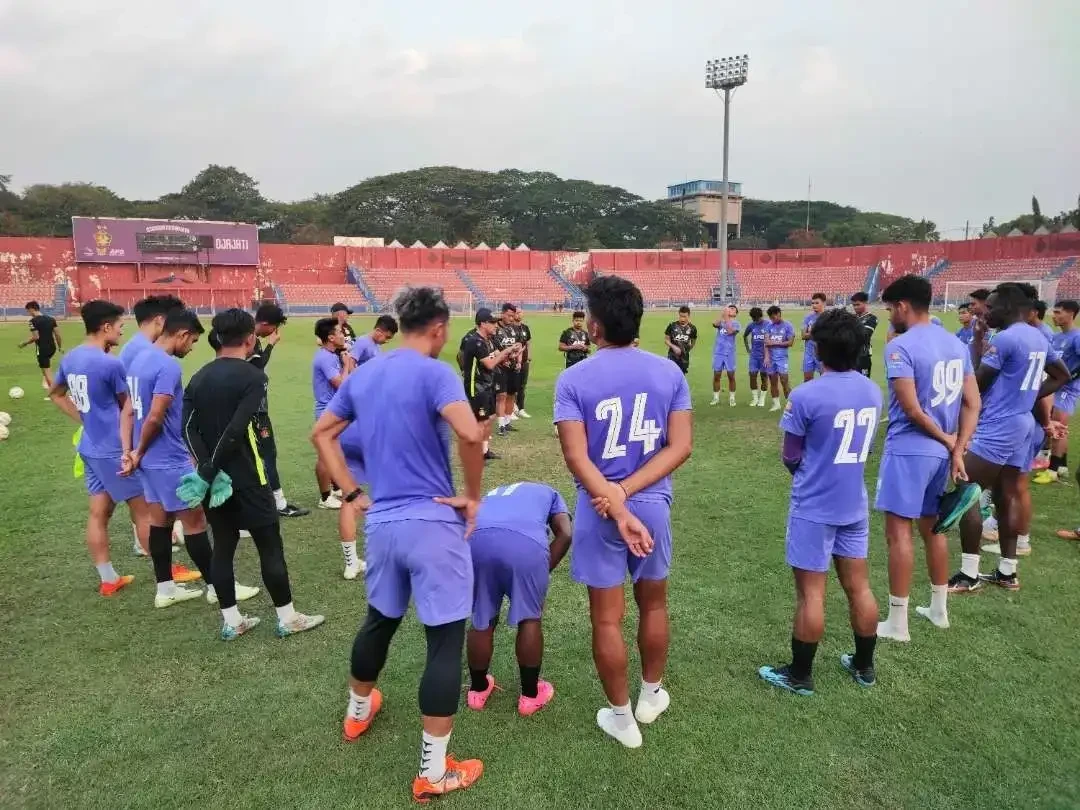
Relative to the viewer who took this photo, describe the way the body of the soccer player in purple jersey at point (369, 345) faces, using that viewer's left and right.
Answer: facing to the right of the viewer

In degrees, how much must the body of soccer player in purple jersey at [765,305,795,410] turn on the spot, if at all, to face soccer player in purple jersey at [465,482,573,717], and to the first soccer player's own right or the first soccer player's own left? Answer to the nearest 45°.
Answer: approximately 45° to the first soccer player's own left

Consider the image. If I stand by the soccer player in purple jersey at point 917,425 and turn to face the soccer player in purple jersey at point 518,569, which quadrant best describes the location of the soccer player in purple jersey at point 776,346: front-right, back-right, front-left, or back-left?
back-right

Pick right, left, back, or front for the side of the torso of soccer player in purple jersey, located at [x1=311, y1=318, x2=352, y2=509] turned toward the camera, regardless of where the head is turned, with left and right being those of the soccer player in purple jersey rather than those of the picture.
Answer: right

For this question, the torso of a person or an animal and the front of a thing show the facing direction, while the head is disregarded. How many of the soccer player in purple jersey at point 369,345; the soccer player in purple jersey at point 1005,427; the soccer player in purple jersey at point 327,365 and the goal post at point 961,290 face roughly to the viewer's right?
2

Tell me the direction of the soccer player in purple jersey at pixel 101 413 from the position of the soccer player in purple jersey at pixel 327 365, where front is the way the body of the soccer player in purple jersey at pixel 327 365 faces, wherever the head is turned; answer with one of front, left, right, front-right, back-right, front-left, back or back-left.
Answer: back-right

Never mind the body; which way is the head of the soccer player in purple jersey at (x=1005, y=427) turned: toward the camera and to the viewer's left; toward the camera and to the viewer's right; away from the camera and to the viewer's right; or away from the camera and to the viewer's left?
away from the camera and to the viewer's left

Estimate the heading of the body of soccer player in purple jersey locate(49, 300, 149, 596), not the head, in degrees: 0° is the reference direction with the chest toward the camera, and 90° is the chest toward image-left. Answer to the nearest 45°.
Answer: approximately 225°

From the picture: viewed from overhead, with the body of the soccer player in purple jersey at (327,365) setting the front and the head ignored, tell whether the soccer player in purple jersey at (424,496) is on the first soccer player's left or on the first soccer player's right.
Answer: on the first soccer player's right

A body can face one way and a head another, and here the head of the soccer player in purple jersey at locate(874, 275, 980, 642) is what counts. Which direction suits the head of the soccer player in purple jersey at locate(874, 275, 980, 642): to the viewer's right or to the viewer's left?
to the viewer's left

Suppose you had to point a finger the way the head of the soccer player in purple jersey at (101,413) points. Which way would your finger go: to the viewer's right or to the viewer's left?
to the viewer's right
